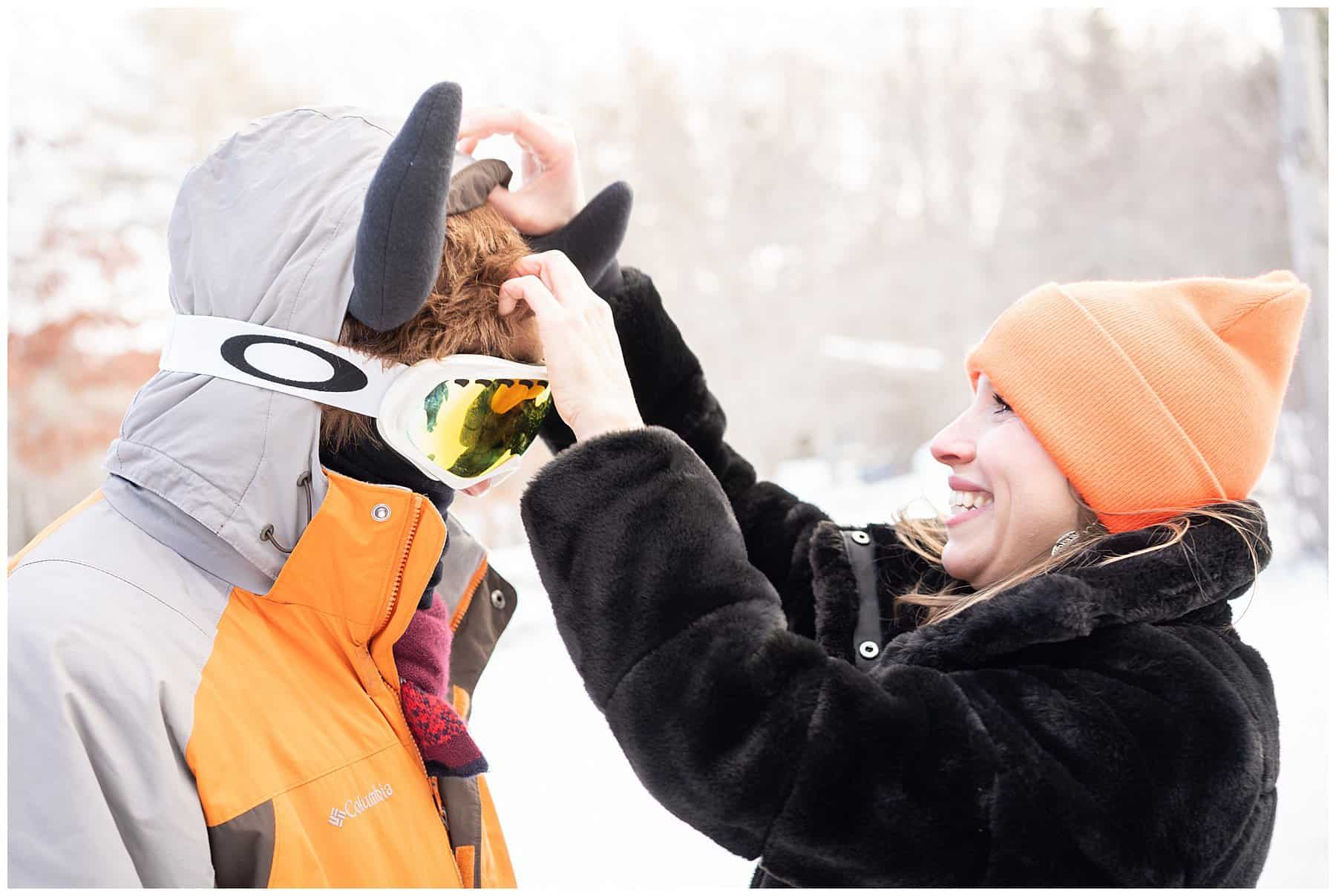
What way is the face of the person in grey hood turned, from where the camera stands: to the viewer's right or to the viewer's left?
to the viewer's right

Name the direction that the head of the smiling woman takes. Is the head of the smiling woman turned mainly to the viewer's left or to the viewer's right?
to the viewer's left

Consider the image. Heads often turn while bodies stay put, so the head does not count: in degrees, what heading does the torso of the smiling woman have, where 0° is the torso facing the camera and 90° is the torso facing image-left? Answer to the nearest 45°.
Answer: approximately 90°
